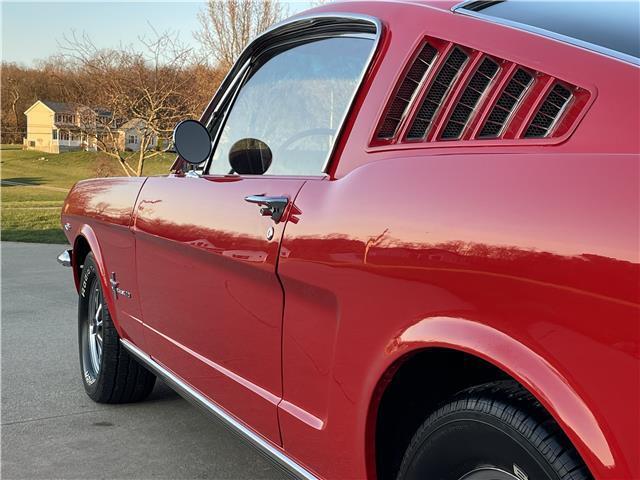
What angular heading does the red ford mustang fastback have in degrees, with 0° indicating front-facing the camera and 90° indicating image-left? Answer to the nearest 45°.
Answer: approximately 135°
